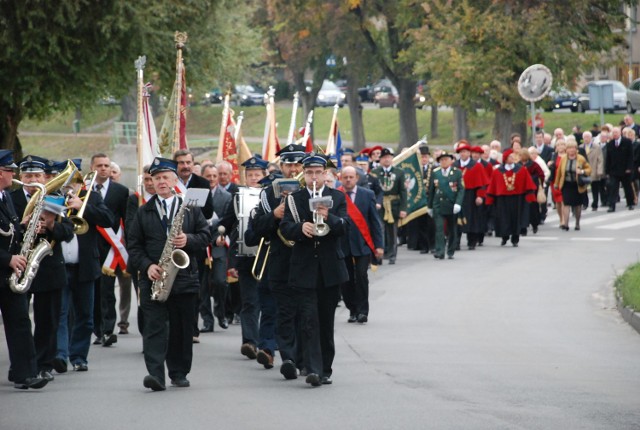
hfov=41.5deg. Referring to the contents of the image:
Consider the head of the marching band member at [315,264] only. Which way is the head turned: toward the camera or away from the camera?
toward the camera

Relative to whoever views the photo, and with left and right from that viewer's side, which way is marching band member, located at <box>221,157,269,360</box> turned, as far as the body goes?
facing the viewer

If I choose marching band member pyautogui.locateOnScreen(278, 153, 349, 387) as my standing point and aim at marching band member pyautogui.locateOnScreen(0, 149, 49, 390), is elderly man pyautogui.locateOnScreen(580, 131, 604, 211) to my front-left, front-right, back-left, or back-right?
back-right

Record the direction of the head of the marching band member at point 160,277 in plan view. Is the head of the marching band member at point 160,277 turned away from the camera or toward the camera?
toward the camera

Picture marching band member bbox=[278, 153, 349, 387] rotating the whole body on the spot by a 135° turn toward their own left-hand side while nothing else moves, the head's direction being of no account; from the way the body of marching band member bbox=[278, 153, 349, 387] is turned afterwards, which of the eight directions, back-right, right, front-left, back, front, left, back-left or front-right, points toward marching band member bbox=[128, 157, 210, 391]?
back-left

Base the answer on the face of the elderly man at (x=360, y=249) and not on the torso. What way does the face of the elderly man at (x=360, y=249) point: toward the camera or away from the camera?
toward the camera

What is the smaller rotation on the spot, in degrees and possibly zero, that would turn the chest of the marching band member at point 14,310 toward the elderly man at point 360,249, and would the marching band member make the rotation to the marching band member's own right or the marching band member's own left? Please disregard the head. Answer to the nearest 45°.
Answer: approximately 90° to the marching band member's own left

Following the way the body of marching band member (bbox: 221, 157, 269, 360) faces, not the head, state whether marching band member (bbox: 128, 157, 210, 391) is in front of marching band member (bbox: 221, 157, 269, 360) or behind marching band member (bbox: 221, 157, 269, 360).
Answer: in front

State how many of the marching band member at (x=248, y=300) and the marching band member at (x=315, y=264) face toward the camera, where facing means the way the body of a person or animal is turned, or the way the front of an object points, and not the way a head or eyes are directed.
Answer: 2

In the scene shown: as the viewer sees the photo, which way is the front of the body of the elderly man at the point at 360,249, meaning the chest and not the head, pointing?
toward the camera

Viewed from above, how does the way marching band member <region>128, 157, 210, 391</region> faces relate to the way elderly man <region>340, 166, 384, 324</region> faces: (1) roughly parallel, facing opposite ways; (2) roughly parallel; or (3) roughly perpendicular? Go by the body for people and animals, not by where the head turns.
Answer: roughly parallel

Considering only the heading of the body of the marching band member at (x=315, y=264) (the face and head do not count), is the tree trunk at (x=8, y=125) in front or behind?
behind

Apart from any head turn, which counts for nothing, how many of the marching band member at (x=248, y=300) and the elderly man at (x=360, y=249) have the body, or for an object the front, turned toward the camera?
2
